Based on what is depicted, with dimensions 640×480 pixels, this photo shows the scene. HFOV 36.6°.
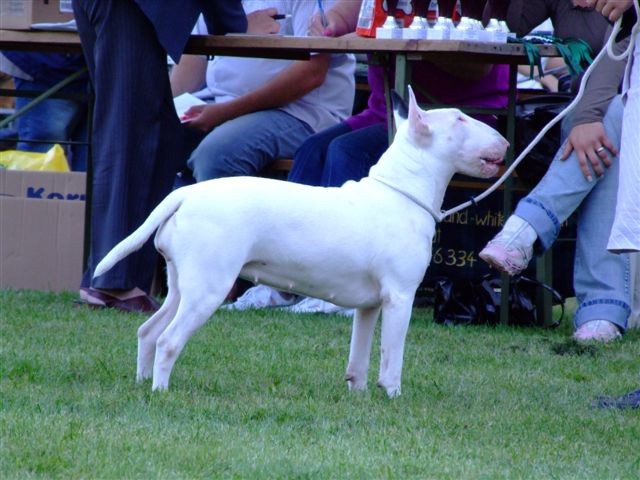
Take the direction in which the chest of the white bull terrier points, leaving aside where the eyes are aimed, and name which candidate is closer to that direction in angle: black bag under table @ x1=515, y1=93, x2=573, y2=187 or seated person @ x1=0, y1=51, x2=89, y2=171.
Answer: the black bag under table

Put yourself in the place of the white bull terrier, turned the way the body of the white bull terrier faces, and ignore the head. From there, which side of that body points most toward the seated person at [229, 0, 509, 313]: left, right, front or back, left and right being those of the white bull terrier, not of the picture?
left

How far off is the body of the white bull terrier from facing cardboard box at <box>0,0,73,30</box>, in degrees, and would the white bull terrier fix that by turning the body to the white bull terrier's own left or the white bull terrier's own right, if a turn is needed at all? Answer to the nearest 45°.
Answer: approximately 135° to the white bull terrier's own left

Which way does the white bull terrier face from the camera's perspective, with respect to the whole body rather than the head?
to the viewer's right

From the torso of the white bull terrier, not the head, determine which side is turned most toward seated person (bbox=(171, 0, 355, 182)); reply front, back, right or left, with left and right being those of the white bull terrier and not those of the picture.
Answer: left

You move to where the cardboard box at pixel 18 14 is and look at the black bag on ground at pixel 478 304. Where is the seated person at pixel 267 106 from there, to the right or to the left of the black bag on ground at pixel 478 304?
left

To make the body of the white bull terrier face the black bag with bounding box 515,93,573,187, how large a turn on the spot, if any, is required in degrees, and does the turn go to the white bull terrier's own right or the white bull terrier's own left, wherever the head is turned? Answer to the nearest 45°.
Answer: approximately 45° to the white bull terrier's own left

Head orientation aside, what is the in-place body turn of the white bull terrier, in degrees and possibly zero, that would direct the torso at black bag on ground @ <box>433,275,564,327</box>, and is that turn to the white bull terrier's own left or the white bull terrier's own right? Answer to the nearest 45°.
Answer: approximately 45° to the white bull terrier's own left
